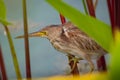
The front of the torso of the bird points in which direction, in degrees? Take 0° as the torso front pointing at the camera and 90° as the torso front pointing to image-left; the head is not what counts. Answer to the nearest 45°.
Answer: approximately 90°
